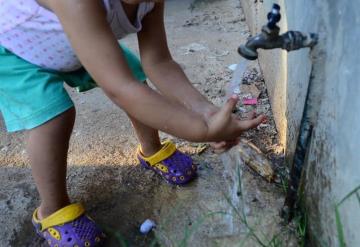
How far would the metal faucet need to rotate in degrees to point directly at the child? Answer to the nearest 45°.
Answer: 0° — it already faces them

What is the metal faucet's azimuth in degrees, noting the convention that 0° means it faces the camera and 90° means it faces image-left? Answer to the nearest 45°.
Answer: approximately 90°

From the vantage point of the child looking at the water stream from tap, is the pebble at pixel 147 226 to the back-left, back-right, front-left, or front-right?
front-right
